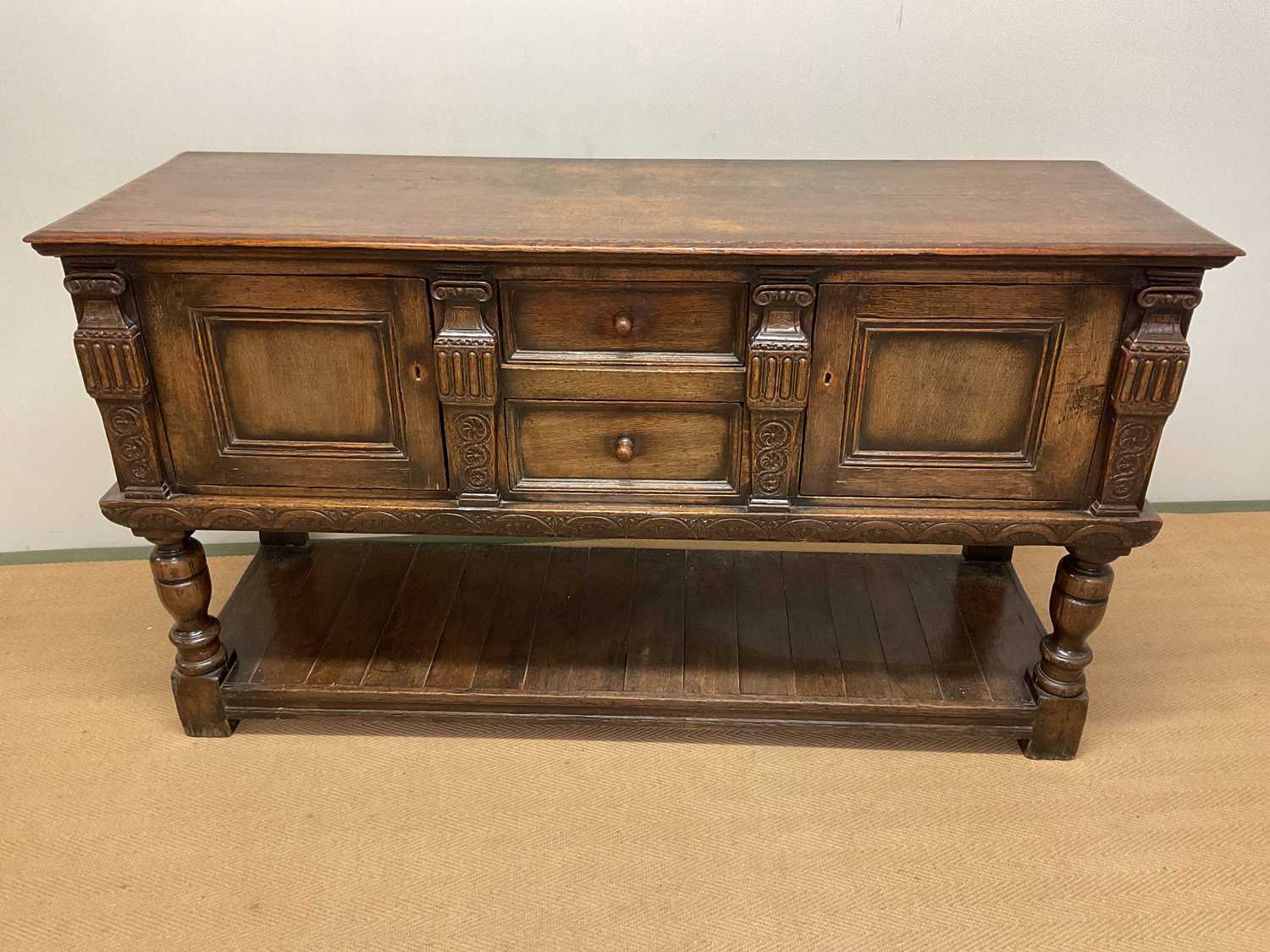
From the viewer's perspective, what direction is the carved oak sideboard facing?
toward the camera
